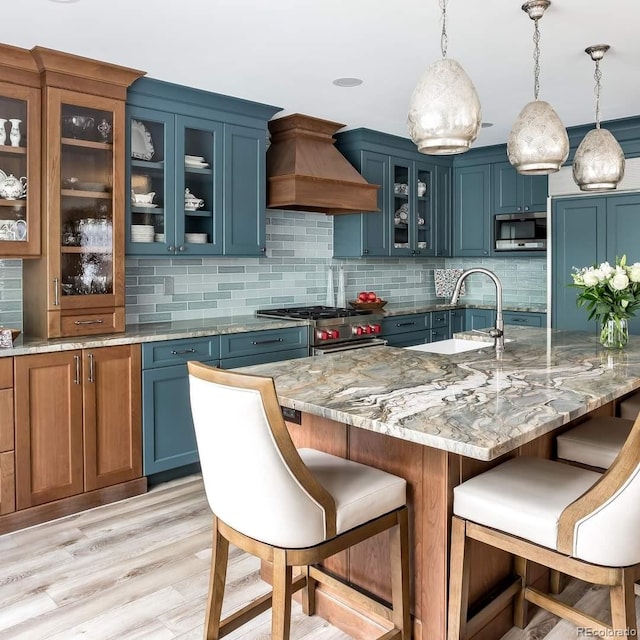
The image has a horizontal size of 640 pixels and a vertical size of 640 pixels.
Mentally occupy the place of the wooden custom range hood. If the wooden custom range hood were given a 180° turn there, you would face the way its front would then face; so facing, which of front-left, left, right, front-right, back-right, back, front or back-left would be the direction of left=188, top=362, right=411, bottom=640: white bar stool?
back-left

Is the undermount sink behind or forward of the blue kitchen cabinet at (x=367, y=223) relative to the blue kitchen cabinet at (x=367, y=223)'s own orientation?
forward

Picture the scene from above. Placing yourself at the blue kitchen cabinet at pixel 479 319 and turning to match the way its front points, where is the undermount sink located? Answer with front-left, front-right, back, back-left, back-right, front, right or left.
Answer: front-left

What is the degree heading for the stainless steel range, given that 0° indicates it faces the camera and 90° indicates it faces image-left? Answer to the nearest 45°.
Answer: approximately 315°

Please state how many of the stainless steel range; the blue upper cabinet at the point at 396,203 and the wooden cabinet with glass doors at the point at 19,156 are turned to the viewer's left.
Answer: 0

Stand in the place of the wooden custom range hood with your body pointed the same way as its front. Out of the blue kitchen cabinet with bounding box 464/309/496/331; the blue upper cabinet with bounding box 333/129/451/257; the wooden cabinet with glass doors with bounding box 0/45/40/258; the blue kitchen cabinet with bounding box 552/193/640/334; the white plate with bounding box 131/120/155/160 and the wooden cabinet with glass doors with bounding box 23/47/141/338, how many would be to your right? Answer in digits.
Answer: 3

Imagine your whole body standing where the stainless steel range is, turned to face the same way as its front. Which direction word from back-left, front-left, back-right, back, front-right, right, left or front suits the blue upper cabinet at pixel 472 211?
left

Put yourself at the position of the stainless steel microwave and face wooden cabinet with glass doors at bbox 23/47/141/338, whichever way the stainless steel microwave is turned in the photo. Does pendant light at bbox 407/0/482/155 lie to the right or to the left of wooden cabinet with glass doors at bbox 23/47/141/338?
left

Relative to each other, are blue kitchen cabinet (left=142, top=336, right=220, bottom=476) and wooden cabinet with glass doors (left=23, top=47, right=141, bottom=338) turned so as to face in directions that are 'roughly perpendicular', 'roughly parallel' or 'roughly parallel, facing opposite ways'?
roughly parallel

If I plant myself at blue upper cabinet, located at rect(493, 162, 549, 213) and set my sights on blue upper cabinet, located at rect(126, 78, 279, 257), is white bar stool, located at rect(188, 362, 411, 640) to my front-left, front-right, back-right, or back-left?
front-left

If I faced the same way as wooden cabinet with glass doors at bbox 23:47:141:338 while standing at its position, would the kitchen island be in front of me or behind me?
in front

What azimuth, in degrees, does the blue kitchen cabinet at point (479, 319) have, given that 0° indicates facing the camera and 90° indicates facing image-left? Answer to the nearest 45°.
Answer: approximately 45°

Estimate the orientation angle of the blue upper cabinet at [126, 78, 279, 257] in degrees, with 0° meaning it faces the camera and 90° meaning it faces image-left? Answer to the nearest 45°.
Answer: approximately 315°
